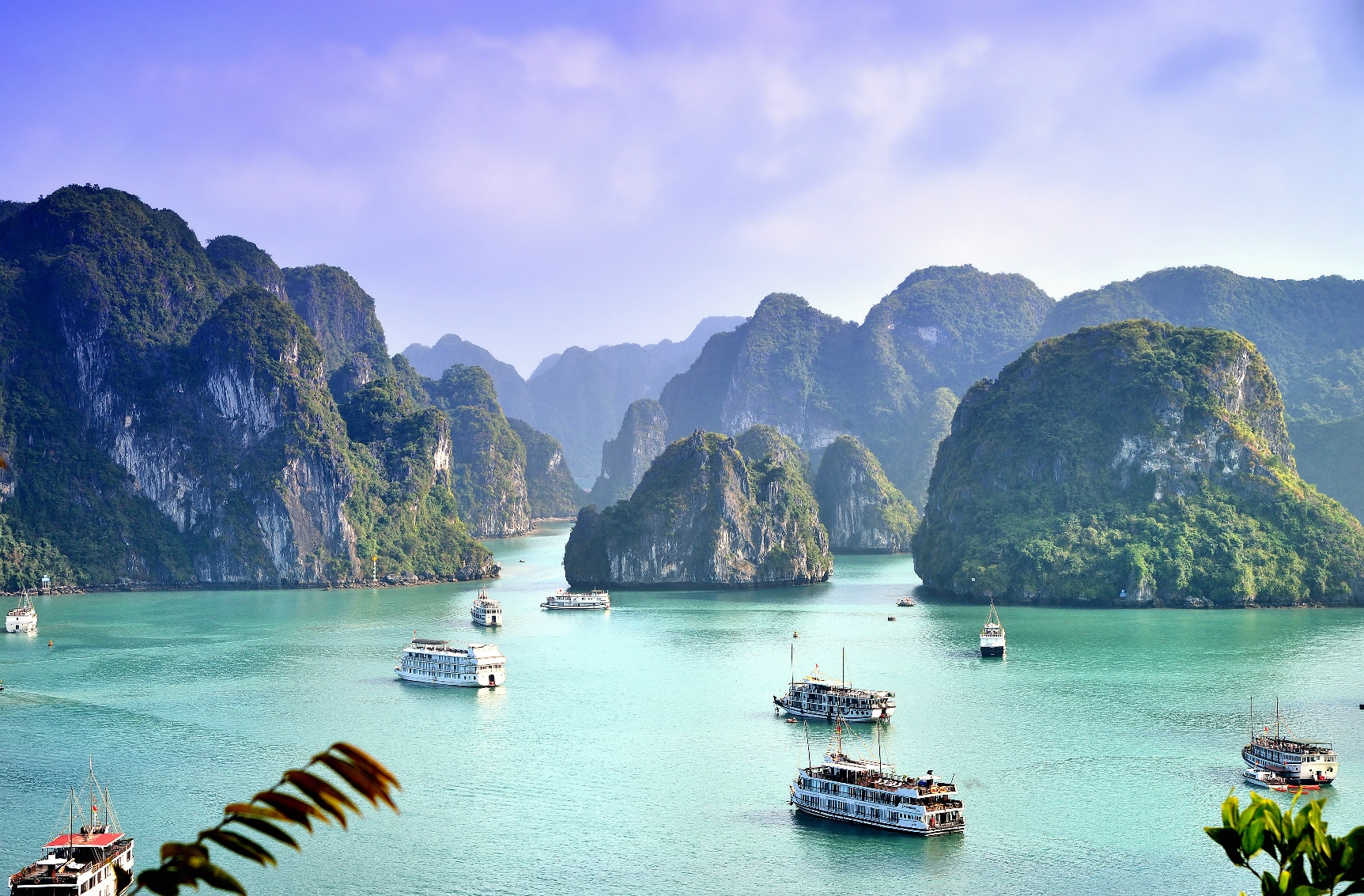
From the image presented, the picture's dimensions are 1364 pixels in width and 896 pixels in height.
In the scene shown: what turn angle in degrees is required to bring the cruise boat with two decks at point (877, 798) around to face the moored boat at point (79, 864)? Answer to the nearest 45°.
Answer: approximately 90° to its left

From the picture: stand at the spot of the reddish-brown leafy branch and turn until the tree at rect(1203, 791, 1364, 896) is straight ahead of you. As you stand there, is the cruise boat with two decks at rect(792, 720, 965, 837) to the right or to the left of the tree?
left

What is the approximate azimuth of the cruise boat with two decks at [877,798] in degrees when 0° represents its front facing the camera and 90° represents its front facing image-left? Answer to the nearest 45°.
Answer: approximately 135°

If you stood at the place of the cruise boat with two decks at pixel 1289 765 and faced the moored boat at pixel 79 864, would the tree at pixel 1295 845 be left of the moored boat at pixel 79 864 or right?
left

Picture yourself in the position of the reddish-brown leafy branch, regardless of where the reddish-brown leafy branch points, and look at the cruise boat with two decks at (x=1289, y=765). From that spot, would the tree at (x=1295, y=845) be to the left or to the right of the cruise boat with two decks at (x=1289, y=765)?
right

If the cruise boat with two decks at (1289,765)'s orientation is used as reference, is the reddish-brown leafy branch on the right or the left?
on its left

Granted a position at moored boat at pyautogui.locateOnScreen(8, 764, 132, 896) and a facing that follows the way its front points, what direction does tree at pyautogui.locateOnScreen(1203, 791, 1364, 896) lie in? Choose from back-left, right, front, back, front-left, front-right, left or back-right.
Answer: back-right
